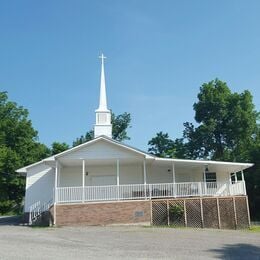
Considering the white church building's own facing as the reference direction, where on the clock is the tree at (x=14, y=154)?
The tree is roughly at 5 o'clock from the white church building.

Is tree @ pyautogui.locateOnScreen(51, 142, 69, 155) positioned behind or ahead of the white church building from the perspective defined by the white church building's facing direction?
behind

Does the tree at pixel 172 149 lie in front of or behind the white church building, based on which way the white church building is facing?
behind

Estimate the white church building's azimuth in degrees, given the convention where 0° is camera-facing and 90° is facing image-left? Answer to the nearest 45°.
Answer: approximately 0°

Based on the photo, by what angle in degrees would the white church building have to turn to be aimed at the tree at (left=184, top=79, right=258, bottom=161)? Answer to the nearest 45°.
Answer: approximately 135° to its left
